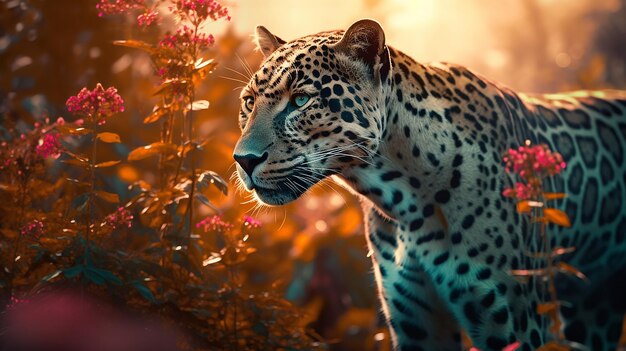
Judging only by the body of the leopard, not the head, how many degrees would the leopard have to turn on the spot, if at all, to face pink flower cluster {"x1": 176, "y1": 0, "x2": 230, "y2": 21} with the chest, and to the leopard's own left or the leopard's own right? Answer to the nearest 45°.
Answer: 0° — it already faces it

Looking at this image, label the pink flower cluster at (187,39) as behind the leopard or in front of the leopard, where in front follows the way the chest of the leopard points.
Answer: in front

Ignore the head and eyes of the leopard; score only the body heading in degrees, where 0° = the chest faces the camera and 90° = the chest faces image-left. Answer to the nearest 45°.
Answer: approximately 45°
